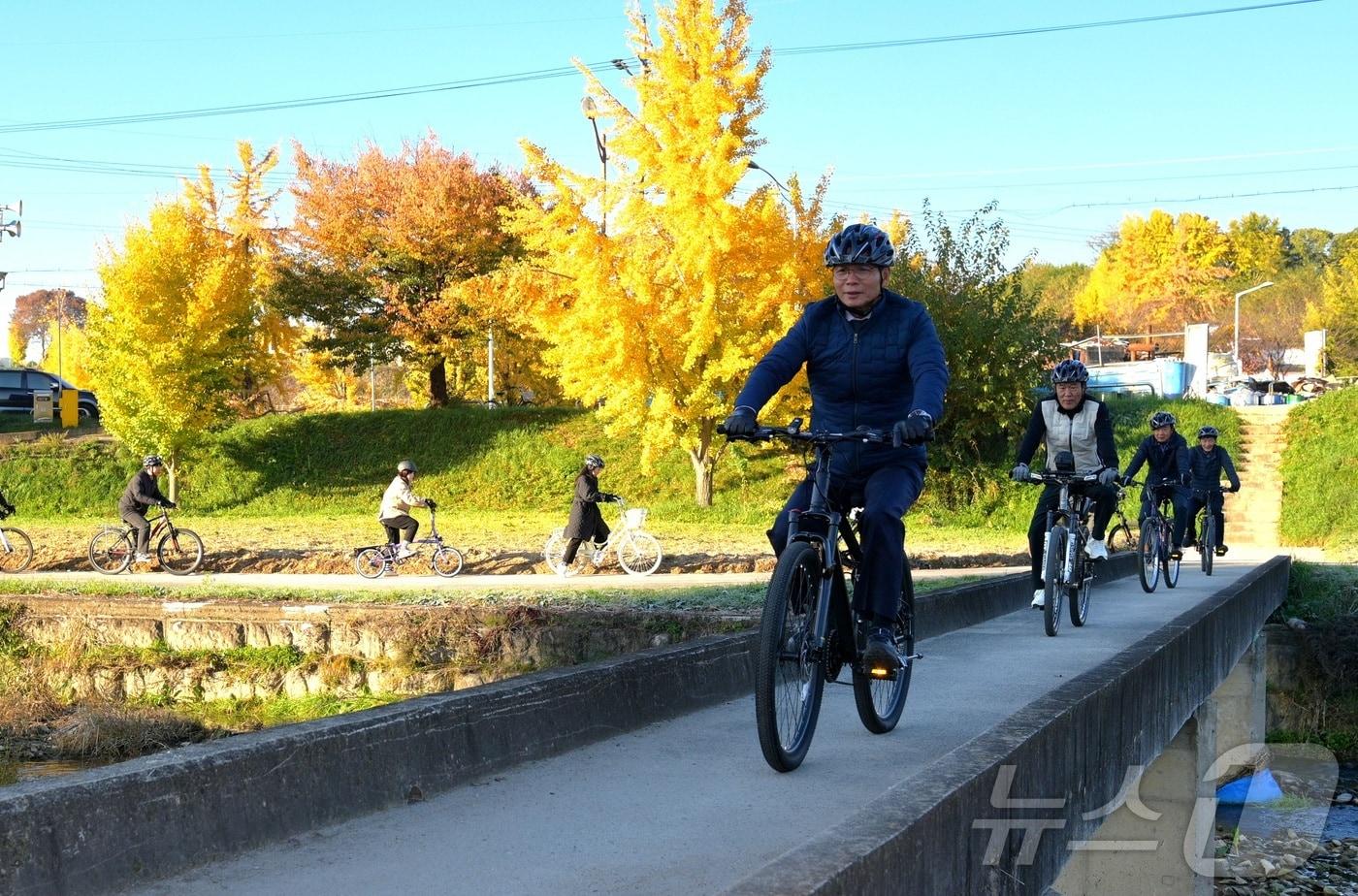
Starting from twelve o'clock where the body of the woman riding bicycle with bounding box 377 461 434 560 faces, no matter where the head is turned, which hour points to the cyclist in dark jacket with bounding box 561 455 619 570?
The cyclist in dark jacket is roughly at 1 o'clock from the woman riding bicycle.

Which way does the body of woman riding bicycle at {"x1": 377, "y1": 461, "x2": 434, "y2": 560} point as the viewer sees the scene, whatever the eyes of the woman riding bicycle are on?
to the viewer's right

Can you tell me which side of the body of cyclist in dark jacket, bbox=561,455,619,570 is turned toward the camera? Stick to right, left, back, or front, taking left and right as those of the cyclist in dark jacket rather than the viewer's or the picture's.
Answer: right

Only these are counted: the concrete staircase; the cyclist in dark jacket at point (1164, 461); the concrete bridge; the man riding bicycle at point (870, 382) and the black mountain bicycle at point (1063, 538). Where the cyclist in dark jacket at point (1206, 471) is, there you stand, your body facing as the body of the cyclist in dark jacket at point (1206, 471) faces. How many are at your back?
1

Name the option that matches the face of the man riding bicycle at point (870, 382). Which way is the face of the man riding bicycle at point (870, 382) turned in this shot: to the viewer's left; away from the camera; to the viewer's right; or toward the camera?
toward the camera

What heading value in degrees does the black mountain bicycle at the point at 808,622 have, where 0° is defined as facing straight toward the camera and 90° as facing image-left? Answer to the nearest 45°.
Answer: approximately 45°

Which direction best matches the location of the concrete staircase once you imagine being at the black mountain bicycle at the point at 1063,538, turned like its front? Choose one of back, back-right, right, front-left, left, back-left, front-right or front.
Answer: back

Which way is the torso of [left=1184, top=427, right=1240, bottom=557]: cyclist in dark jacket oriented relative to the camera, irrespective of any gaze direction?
toward the camera

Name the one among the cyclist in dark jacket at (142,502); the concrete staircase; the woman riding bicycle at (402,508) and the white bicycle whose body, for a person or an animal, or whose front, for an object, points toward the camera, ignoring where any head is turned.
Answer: the concrete staircase

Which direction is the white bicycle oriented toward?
to the viewer's right

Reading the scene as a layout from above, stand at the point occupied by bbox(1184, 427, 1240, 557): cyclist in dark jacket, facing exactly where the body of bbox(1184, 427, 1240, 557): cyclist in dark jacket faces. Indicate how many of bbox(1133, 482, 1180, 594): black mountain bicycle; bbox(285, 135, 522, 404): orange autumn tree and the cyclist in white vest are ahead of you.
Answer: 2

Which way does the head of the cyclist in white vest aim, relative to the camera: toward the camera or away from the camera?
toward the camera

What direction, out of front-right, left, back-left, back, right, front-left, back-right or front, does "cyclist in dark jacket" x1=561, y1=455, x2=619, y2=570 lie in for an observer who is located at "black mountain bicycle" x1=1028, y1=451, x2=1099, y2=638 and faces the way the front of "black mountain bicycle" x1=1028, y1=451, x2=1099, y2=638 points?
back-right

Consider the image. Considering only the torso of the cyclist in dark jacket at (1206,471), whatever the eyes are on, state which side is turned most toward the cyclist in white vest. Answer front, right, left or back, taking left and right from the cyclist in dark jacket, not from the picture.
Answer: front

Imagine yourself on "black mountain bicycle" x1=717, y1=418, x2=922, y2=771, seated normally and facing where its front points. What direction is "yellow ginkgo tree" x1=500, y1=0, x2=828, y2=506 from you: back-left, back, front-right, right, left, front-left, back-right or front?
back-right

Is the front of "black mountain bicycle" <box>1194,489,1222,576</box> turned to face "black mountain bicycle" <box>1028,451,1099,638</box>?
yes

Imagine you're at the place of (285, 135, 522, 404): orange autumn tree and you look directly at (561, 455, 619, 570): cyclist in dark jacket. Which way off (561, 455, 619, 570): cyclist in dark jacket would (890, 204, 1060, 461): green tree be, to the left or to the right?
left

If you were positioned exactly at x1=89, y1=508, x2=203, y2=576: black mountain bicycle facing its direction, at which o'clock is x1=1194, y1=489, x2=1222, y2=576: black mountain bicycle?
x1=1194, y1=489, x2=1222, y2=576: black mountain bicycle is roughly at 1 o'clock from x1=89, y1=508, x2=203, y2=576: black mountain bicycle.

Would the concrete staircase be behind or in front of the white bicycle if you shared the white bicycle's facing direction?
in front

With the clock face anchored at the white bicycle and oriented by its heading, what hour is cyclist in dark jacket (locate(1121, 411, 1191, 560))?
The cyclist in dark jacket is roughly at 1 o'clock from the white bicycle.
